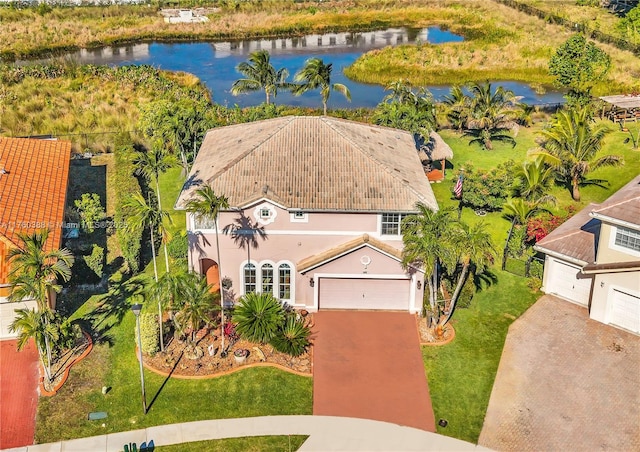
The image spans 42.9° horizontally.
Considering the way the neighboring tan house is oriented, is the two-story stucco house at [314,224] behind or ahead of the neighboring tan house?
ahead

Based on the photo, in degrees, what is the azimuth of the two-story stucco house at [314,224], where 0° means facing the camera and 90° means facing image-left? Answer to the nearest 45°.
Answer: approximately 0°

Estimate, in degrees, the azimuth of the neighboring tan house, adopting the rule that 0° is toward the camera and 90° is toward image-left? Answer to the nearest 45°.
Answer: approximately 45°

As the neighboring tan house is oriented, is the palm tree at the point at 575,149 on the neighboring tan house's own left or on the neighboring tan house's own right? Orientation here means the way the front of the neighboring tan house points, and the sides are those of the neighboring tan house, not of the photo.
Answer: on the neighboring tan house's own right

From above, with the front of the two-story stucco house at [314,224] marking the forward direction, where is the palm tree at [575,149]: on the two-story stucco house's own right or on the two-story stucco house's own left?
on the two-story stucco house's own left

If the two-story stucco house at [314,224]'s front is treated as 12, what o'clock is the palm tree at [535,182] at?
The palm tree is roughly at 8 o'clock from the two-story stucco house.

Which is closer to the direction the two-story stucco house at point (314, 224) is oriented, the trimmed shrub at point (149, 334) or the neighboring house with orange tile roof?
the trimmed shrub

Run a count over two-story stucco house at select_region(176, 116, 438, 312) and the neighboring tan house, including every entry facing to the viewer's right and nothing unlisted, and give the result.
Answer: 0

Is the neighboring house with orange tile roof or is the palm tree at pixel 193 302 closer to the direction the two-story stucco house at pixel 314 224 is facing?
the palm tree

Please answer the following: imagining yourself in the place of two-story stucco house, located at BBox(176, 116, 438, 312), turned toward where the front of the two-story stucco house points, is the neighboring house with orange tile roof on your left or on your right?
on your right
